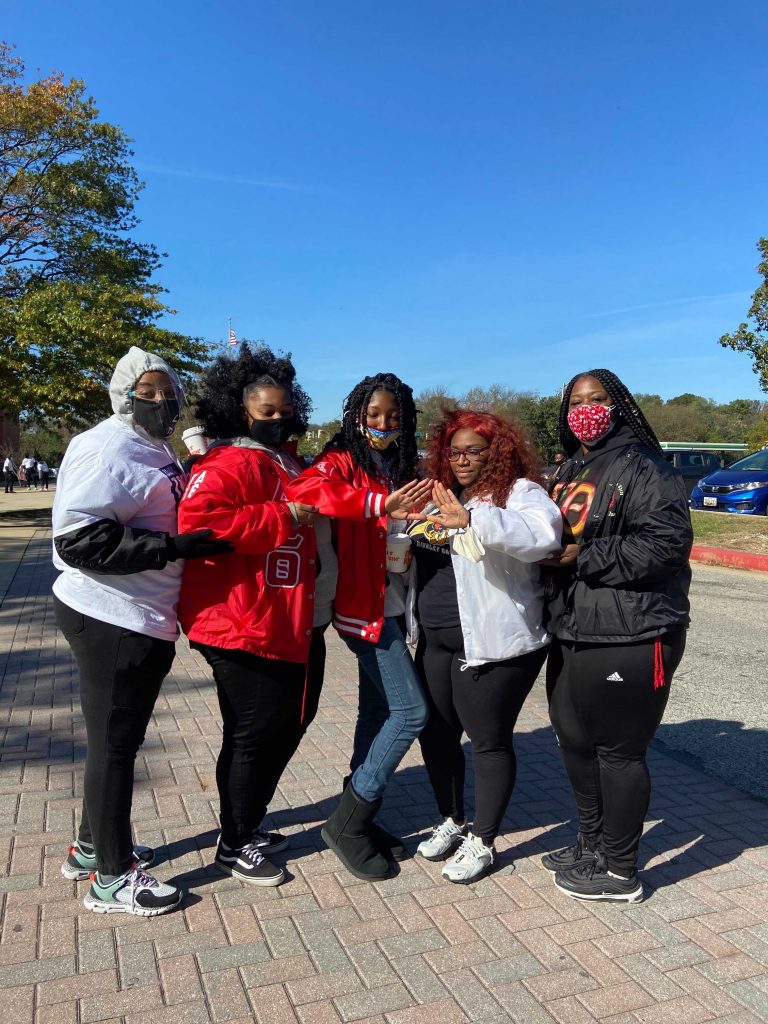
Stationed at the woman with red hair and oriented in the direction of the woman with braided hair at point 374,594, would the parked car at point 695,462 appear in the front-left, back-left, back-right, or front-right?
back-right

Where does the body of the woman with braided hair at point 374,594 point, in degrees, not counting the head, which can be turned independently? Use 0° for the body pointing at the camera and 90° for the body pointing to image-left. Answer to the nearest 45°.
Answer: approximately 315°

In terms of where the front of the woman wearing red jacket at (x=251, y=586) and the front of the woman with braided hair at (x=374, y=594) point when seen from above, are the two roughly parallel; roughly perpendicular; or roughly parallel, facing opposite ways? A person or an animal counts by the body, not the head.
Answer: roughly parallel

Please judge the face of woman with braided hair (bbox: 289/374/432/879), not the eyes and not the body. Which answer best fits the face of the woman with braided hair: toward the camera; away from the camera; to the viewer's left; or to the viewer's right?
toward the camera

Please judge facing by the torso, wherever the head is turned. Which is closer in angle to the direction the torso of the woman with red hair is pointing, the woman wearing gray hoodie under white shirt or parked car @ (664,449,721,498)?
the woman wearing gray hoodie under white shirt

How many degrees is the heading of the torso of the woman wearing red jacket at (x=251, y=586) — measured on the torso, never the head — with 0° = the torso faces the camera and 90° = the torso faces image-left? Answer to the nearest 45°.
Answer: approximately 315°

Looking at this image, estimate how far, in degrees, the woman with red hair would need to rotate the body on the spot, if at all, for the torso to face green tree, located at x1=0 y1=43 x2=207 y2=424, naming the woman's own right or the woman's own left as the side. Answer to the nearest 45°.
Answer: approximately 90° to the woman's own right

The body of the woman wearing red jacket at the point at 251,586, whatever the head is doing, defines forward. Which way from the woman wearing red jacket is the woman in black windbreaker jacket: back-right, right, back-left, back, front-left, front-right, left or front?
front-left

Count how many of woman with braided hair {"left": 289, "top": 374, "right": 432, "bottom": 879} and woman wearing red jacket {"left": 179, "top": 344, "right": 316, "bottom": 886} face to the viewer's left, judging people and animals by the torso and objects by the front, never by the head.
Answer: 0

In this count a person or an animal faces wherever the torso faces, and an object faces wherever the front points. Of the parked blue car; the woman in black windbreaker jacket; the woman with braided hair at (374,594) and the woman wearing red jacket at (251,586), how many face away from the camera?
0

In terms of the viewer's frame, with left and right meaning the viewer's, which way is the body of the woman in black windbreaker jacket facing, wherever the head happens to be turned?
facing the viewer and to the left of the viewer

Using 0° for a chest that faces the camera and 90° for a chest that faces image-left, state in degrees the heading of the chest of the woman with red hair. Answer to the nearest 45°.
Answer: approximately 45°
